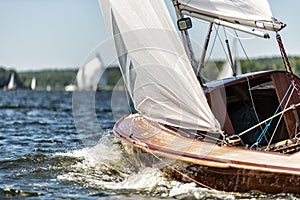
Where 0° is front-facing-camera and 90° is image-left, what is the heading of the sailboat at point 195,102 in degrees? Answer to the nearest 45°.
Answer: approximately 135°
